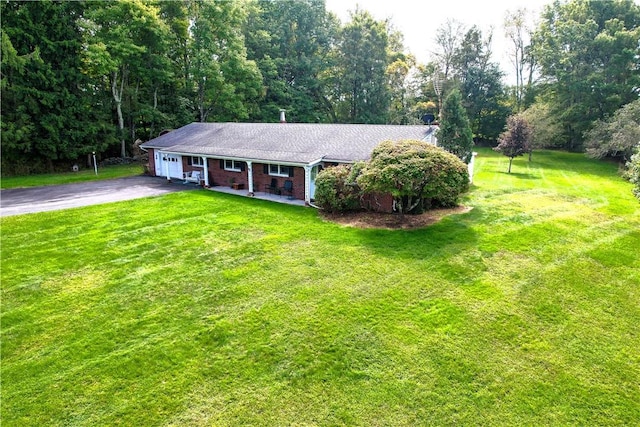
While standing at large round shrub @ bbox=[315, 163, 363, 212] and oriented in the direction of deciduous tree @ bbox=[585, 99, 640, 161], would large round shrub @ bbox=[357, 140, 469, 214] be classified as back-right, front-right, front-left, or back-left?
front-right

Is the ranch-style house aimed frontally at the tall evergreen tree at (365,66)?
no

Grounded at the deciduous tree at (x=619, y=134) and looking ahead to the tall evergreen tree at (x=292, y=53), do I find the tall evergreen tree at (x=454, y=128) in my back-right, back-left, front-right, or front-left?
front-left

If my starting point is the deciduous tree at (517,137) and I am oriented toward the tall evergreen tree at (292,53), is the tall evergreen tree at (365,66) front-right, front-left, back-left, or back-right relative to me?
front-right

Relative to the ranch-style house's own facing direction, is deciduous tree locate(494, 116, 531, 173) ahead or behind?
behind

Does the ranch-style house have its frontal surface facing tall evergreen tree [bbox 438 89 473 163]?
no

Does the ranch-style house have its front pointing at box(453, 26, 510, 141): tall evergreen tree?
no

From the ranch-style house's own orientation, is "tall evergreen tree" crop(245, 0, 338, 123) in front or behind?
behind

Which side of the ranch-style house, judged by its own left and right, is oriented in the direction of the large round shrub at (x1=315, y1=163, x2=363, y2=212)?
left

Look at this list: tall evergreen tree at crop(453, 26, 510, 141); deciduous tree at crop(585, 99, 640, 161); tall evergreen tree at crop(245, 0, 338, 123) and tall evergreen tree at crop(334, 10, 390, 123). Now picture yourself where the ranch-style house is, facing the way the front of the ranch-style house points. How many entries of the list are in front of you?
0

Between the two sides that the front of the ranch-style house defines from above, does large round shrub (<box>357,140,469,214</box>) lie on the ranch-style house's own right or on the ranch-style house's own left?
on the ranch-style house's own left

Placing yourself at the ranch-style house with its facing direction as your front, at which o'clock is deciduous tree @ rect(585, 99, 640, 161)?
The deciduous tree is roughly at 7 o'clock from the ranch-style house.
